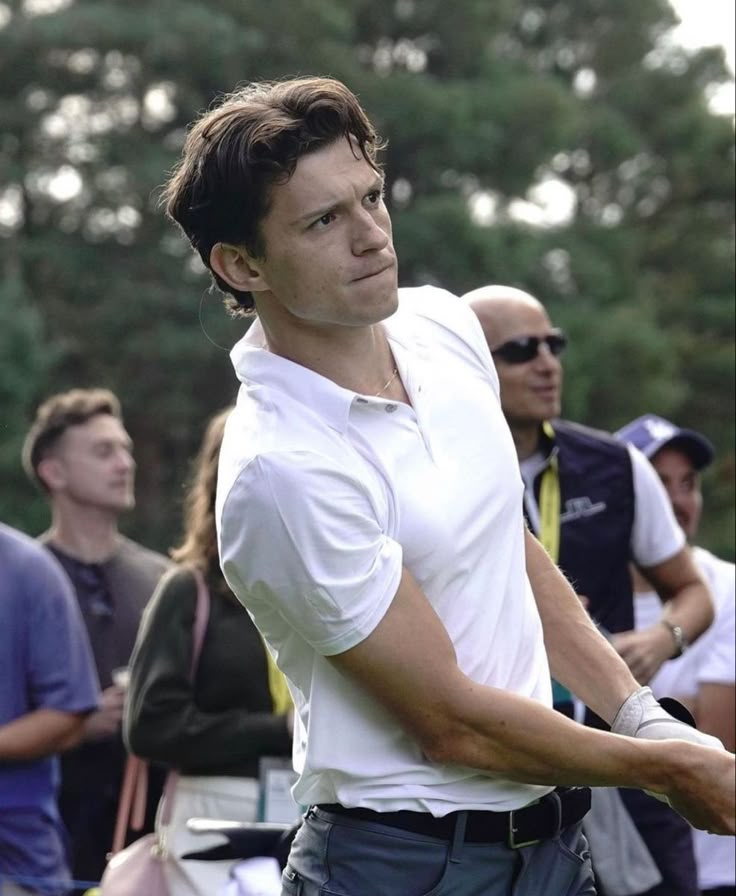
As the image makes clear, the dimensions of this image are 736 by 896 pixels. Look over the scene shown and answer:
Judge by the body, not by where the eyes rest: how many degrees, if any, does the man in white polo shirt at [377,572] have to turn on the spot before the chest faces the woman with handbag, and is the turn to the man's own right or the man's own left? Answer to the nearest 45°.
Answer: approximately 135° to the man's own left

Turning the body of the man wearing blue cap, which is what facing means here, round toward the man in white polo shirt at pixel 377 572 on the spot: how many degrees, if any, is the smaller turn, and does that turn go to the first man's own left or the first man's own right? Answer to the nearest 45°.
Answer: approximately 45° to the first man's own right

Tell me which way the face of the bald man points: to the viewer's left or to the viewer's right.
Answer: to the viewer's right

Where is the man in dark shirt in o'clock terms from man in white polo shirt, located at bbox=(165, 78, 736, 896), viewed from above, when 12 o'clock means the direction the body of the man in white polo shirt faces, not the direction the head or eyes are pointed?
The man in dark shirt is roughly at 7 o'clock from the man in white polo shirt.

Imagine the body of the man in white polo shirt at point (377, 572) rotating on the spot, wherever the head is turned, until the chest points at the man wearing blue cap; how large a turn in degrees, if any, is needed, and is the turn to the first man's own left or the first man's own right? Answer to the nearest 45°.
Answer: approximately 135° to the first man's own left

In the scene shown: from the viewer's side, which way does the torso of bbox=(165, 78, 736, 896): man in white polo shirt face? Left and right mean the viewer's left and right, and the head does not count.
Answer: facing the viewer and to the right of the viewer

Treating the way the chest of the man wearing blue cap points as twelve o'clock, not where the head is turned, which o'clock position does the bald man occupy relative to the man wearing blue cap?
The bald man is roughly at 2 o'clock from the man wearing blue cap.

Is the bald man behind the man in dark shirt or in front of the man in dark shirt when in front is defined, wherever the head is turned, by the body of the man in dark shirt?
in front

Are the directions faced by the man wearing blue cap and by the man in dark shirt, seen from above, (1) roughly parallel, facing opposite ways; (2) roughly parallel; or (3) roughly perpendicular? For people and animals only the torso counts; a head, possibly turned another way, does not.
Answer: roughly parallel

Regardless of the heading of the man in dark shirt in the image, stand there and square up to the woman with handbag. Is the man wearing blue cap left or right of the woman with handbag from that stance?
left

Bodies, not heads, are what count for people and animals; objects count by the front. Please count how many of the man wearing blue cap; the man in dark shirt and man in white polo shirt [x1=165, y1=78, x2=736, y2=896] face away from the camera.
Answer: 0
